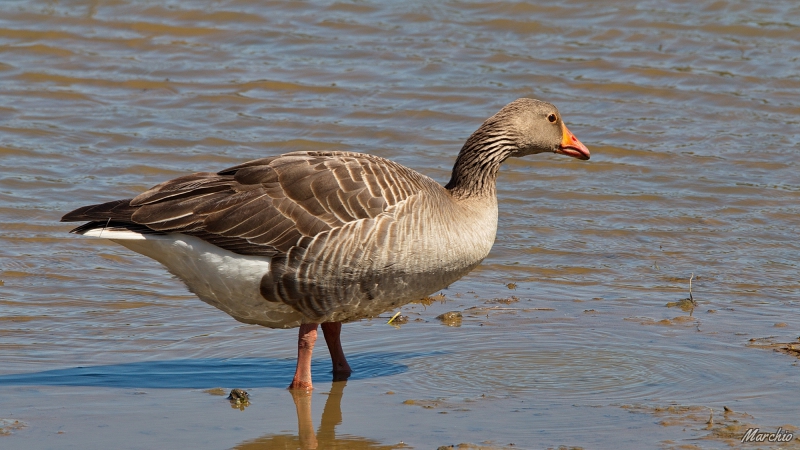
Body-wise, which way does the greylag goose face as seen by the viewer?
to the viewer's right
